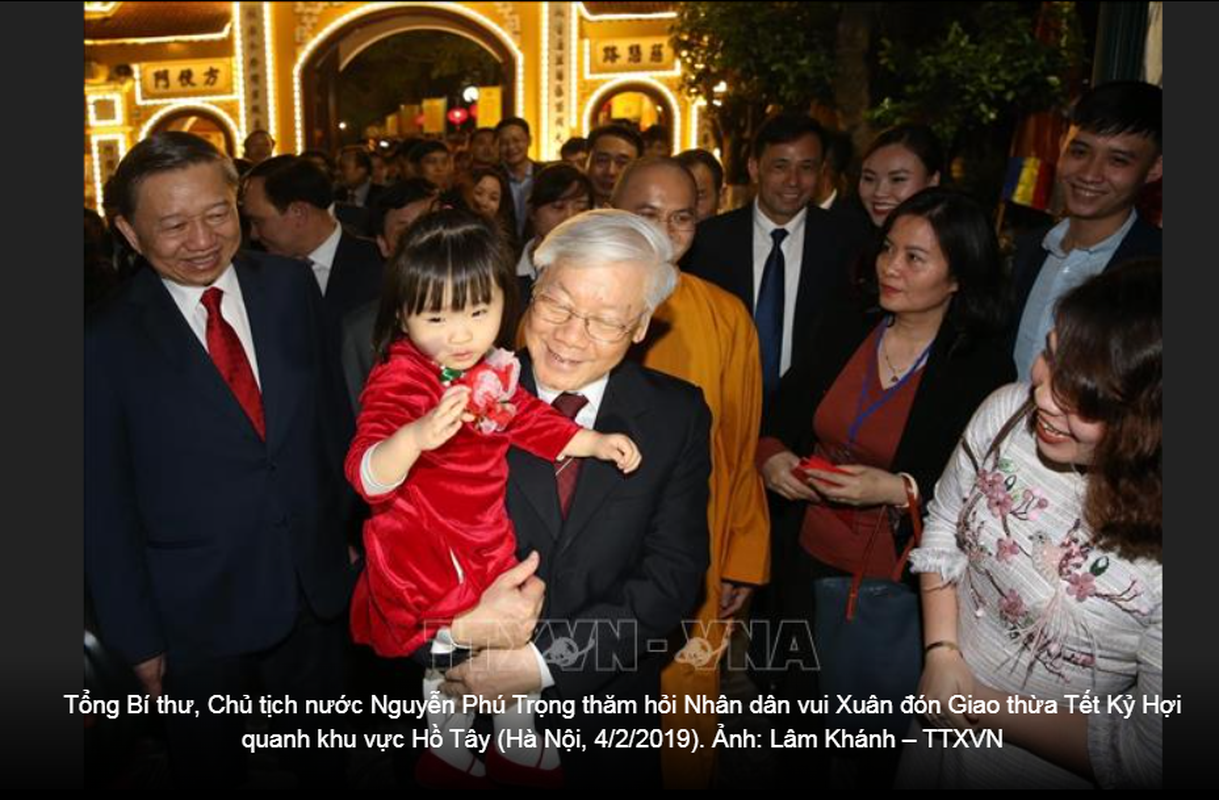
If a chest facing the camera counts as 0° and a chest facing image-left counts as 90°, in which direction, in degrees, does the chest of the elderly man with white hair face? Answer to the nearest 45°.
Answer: approximately 45°

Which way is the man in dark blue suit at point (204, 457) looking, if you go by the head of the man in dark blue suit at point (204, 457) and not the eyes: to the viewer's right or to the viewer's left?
to the viewer's right

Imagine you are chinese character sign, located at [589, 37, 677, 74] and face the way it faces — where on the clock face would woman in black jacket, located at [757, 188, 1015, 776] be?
The woman in black jacket is roughly at 12 o'clock from the chinese character sign.

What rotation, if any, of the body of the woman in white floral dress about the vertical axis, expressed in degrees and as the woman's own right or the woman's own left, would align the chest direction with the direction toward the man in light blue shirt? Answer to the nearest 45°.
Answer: approximately 135° to the woman's own right

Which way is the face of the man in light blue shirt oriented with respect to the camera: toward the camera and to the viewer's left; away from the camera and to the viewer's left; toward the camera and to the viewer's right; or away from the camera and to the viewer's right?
toward the camera and to the viewer's left

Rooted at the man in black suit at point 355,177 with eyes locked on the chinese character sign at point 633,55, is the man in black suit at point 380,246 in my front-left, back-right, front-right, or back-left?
back-right

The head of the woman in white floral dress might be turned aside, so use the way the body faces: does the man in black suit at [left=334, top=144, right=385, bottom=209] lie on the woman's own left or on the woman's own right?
on the woman's own right

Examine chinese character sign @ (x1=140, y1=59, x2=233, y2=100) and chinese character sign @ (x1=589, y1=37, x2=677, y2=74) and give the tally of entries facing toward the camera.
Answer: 2

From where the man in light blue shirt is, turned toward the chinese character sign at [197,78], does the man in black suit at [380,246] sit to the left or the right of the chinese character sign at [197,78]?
left

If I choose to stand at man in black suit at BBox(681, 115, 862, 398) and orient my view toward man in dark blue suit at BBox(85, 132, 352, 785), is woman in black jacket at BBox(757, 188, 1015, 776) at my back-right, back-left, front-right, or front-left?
front-left

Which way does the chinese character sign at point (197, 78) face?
toward the camera

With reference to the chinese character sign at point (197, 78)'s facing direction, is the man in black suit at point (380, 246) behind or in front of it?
in front

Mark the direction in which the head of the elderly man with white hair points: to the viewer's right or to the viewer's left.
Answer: to the viewer's left

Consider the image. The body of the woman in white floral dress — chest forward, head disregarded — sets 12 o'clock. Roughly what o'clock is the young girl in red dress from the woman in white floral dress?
The young girl in red dress is roughly at 1 o'clock from the woman in white floral dress.

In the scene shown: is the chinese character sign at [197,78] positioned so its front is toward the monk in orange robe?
yes

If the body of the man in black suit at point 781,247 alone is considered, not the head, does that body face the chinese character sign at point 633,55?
no

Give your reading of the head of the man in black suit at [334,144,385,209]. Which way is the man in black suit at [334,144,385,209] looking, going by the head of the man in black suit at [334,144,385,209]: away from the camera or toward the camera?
toward the camera

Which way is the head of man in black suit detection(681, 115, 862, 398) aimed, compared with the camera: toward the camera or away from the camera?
toward the camera
